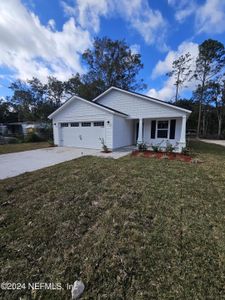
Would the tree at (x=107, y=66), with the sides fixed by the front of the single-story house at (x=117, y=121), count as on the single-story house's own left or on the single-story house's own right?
on the single-story house's own right

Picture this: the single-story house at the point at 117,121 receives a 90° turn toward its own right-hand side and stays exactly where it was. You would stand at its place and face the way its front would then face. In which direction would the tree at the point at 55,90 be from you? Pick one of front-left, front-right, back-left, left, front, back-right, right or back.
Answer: front

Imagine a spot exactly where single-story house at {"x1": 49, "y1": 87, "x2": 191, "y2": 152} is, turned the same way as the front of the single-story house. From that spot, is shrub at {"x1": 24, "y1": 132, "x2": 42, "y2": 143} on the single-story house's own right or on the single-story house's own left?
on the single-story house's own right

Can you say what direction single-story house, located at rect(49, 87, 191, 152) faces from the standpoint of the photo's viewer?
facing the viewer and to the left of the viewer

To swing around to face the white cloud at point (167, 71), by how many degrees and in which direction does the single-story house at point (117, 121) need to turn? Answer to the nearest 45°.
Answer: approximately 180°

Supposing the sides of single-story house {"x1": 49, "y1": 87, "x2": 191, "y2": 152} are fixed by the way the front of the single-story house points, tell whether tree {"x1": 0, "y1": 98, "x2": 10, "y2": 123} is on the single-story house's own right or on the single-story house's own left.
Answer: on the single-story house's own right

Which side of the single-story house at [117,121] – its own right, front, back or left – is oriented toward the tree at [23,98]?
right

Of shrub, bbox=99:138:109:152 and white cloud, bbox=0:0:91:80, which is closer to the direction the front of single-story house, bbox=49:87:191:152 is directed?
the shrub
